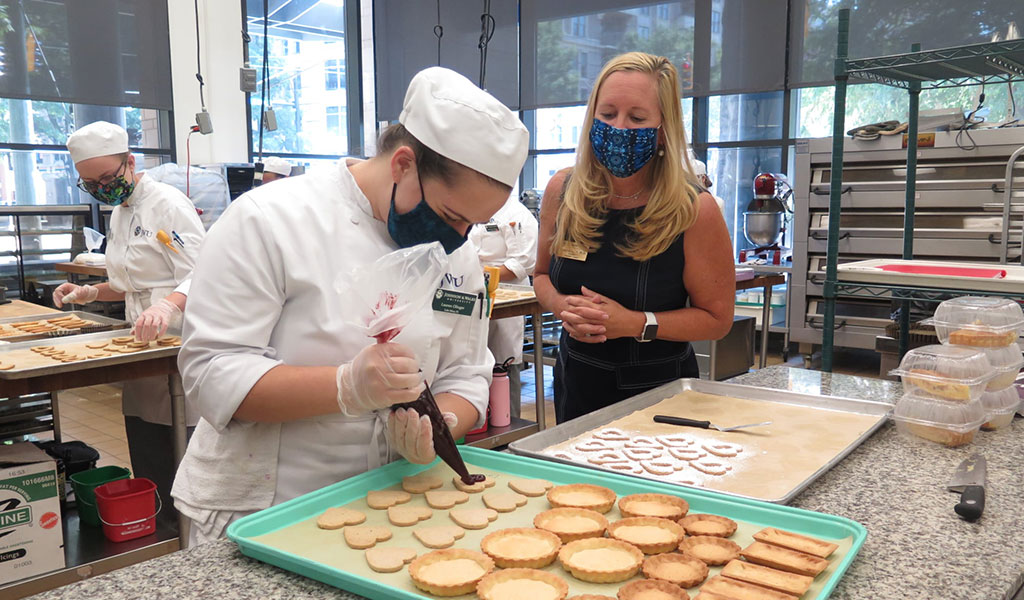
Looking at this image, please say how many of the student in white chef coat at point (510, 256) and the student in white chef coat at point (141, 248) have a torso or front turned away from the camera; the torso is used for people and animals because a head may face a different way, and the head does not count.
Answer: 0

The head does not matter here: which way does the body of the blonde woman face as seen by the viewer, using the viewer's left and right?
facing the viewer and to the left of the viewer

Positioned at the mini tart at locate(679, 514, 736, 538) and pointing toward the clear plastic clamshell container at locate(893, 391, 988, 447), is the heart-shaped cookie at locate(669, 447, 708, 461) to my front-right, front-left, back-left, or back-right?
front-left

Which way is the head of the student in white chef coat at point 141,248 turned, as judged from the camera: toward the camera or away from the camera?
toward the camera

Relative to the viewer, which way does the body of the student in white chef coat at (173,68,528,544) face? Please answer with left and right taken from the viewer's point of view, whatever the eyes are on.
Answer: facing the viewer and to the right of the viewer

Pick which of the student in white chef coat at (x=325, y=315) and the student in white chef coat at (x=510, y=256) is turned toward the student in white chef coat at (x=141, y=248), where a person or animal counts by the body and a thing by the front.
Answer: the student in white chef coat at (x=510, y=256)

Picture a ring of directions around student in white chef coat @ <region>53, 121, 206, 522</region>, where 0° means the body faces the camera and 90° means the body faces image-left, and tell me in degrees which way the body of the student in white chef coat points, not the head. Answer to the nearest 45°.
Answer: approximately 45°

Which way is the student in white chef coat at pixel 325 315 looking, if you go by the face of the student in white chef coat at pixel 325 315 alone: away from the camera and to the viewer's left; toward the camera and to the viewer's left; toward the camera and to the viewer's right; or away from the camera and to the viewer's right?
toward the camera and to the viewer's right

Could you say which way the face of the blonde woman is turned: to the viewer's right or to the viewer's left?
to the viewer's left

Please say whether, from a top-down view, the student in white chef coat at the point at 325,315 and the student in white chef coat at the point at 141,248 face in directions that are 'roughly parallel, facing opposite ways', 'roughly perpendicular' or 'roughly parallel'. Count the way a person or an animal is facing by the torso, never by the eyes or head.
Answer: roughly perpendicular

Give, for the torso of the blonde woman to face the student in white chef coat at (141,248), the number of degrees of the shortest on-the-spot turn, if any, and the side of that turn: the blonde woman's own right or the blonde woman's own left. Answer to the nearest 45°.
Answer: approximately 90° to the blonde woman's own right

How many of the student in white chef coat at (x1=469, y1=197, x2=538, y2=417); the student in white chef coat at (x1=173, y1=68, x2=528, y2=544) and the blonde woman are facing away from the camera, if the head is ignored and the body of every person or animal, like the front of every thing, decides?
0

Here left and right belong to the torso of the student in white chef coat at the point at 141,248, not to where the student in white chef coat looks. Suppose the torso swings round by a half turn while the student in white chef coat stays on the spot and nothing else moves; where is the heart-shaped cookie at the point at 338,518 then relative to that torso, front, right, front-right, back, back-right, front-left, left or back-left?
back-right
